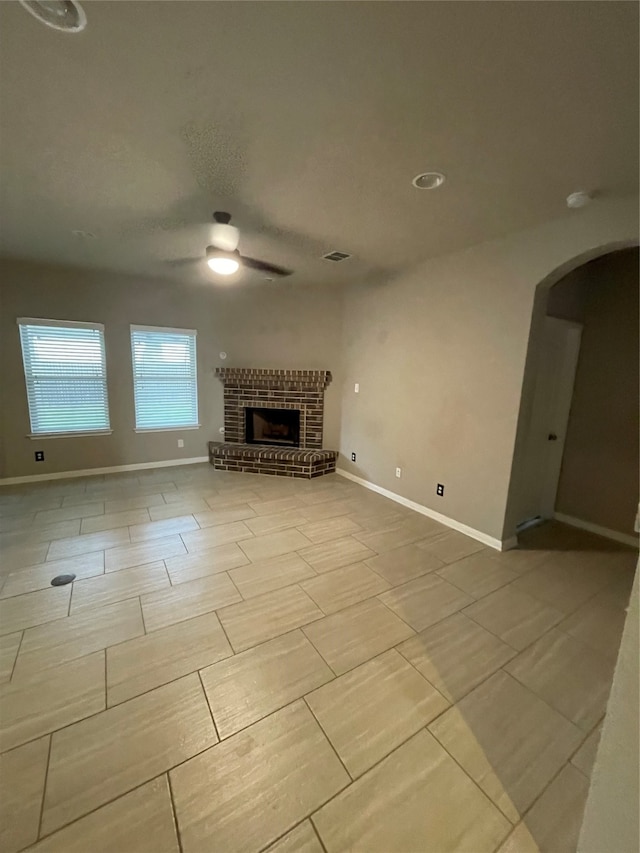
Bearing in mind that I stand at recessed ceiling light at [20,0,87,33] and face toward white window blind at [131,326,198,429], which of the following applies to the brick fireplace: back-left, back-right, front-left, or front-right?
front-right

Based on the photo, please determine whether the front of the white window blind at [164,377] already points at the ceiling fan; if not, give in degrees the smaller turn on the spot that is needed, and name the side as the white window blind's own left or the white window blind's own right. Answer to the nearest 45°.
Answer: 0° — it already faces it

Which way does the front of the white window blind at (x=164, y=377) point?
toward the camera

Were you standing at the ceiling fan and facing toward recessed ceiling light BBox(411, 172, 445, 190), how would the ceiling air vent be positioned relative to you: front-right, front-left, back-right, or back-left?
front-left

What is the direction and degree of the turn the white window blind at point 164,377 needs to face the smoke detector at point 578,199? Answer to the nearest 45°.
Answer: approximately 45° to its left

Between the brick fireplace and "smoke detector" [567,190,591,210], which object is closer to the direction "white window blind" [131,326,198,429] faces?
the smoke detector

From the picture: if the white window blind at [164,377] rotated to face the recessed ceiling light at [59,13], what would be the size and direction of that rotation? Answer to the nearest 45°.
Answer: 0° — it already faces it

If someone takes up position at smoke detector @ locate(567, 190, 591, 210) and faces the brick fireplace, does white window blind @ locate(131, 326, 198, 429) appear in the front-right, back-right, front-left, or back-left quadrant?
front-left

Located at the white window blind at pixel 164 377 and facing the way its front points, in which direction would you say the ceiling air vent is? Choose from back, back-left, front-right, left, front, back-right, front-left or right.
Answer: front-left

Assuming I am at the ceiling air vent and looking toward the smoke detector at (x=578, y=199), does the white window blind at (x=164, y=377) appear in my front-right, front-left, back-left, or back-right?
back-right

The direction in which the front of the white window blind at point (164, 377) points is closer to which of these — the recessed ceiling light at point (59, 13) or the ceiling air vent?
the recessed ceiling light
